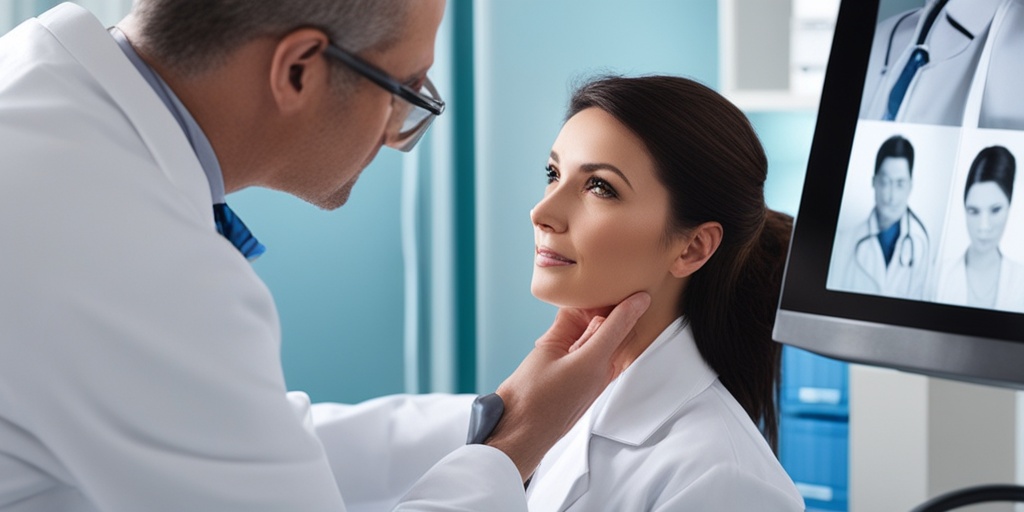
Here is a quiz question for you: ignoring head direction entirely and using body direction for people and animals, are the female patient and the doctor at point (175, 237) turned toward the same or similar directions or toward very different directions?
very different directions

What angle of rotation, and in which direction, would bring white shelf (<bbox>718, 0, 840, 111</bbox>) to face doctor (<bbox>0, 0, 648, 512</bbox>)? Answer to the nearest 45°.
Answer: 0° — it already faces them

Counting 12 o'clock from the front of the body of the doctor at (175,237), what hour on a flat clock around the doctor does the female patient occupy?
The female patient is roughly at 11 o'clock from the doctor.

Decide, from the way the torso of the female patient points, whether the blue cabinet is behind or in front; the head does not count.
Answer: behind

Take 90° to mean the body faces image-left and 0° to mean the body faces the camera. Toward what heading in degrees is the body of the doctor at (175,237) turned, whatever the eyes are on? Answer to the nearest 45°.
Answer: approximately 270°

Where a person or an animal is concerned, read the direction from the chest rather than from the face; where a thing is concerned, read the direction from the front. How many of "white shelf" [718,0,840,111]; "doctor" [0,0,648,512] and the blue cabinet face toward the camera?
2

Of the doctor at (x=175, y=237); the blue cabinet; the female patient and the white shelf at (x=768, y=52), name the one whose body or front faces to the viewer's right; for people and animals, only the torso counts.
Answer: the doctor

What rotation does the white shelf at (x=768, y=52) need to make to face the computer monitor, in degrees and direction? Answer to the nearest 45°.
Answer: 0° — it already faces it

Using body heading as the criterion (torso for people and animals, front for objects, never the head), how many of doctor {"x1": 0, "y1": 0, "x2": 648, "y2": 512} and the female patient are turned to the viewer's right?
1
